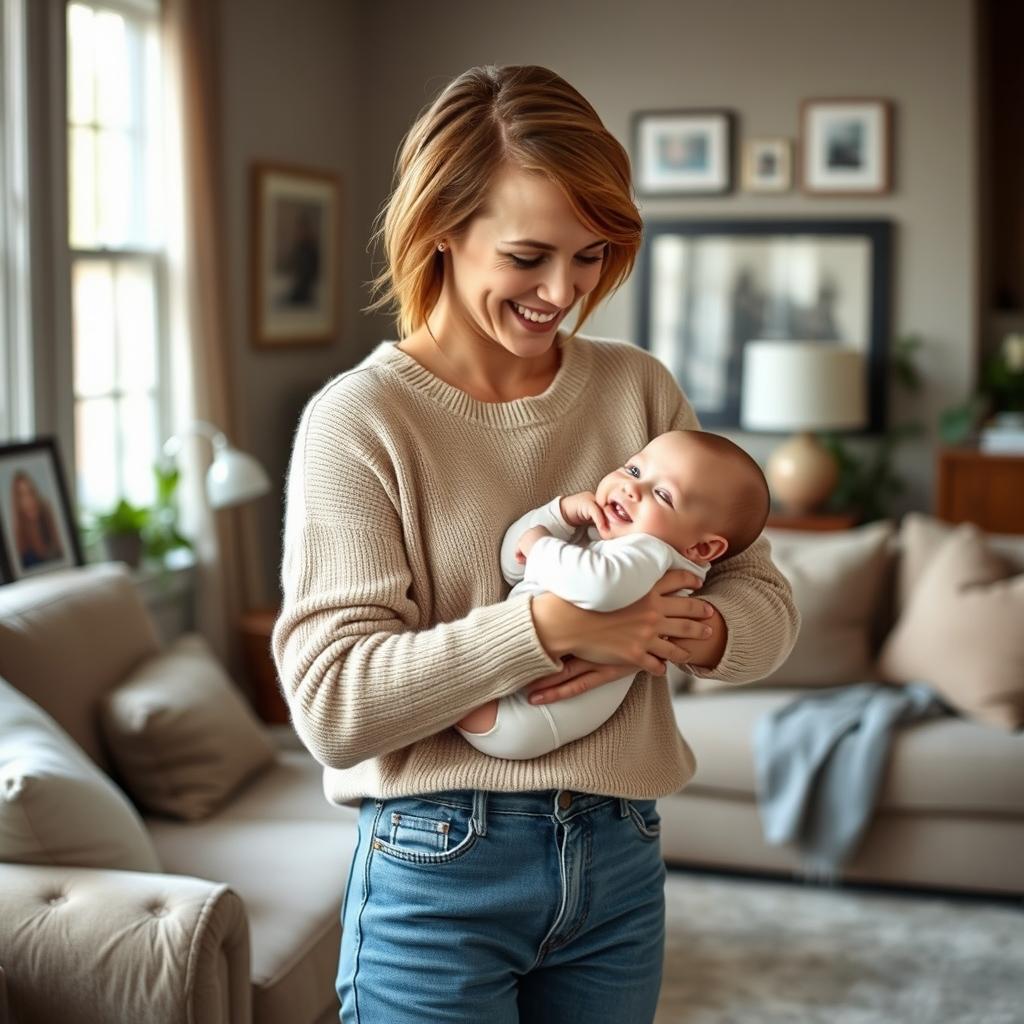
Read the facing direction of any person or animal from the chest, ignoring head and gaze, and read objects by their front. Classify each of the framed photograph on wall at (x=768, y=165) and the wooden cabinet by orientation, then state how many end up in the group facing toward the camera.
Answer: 2

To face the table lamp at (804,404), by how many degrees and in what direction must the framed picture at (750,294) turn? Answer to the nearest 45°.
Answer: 0° — it already faces it

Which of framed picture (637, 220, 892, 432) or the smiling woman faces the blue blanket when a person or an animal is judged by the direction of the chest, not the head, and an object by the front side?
the framed picture

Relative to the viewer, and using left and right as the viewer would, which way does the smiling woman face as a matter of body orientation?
facing the viewer and to the right of the viewer

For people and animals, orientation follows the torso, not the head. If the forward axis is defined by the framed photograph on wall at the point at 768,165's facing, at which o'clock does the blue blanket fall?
The blue blanket is roughly at 12 o'clock from the framed photograph on wall.

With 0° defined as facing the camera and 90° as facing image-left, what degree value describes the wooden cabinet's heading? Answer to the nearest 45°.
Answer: approximately 0°

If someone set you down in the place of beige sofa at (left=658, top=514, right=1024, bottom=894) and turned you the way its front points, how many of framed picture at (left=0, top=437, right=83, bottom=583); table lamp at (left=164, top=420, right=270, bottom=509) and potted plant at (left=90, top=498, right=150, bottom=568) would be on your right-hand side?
3
